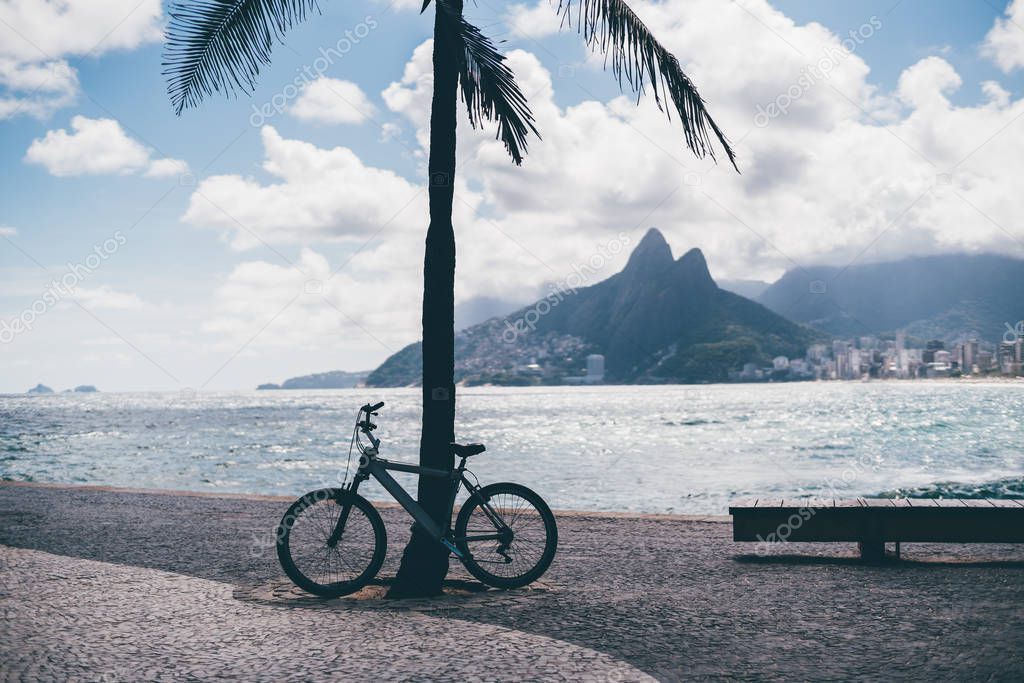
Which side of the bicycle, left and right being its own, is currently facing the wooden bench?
back

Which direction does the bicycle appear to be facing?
to the viewer's left
